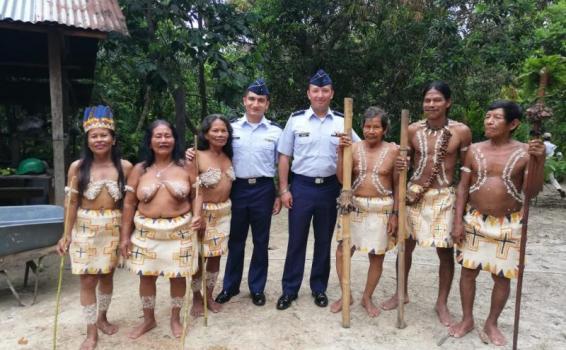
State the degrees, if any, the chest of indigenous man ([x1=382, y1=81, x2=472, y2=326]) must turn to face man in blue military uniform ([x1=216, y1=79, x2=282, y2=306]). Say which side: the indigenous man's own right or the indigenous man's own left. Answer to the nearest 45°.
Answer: approximately 90° to the indigenous man's own right

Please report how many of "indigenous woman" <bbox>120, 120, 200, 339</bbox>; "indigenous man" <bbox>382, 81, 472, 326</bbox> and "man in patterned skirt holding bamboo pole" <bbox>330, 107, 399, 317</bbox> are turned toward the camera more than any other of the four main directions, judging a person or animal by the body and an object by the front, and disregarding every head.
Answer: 3

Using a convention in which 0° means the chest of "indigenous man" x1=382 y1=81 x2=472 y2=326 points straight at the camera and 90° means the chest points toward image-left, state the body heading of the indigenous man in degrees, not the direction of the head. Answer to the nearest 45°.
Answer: approximately 0°

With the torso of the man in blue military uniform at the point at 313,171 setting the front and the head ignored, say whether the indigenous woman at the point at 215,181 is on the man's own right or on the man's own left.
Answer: on the man's own right

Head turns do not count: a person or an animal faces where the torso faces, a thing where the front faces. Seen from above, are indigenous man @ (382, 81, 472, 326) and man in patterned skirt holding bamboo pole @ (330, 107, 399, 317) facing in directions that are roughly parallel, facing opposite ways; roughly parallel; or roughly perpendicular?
roughly parallel

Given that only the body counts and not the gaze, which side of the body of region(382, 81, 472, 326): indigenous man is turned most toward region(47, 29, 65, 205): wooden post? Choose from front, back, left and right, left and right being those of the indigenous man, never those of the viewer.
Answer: right

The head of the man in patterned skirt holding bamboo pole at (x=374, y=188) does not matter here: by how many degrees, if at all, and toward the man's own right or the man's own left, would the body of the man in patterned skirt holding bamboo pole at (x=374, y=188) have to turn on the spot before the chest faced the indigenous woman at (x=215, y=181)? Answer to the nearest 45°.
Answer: approximately 90° to the man's own right

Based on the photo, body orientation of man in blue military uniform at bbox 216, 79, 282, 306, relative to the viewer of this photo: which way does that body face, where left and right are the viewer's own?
facing the viewer

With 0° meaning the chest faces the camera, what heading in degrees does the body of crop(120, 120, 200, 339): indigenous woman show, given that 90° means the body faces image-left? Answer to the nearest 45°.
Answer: approximately 0°

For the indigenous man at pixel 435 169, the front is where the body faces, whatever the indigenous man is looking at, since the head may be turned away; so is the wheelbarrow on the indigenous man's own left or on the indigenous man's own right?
on the indigenous man's own right

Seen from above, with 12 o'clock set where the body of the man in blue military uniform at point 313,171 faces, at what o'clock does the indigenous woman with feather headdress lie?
The indigenous woman with feather headdress is roughly at 2 o'clock from the man in blue military uniform.
